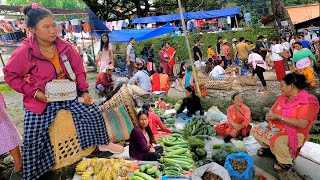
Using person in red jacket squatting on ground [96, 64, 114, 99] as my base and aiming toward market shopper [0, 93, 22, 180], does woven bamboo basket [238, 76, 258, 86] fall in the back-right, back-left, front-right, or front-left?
back-left

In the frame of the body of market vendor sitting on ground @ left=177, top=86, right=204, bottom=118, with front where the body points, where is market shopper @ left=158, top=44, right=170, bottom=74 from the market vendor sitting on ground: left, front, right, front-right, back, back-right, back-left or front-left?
back-right
